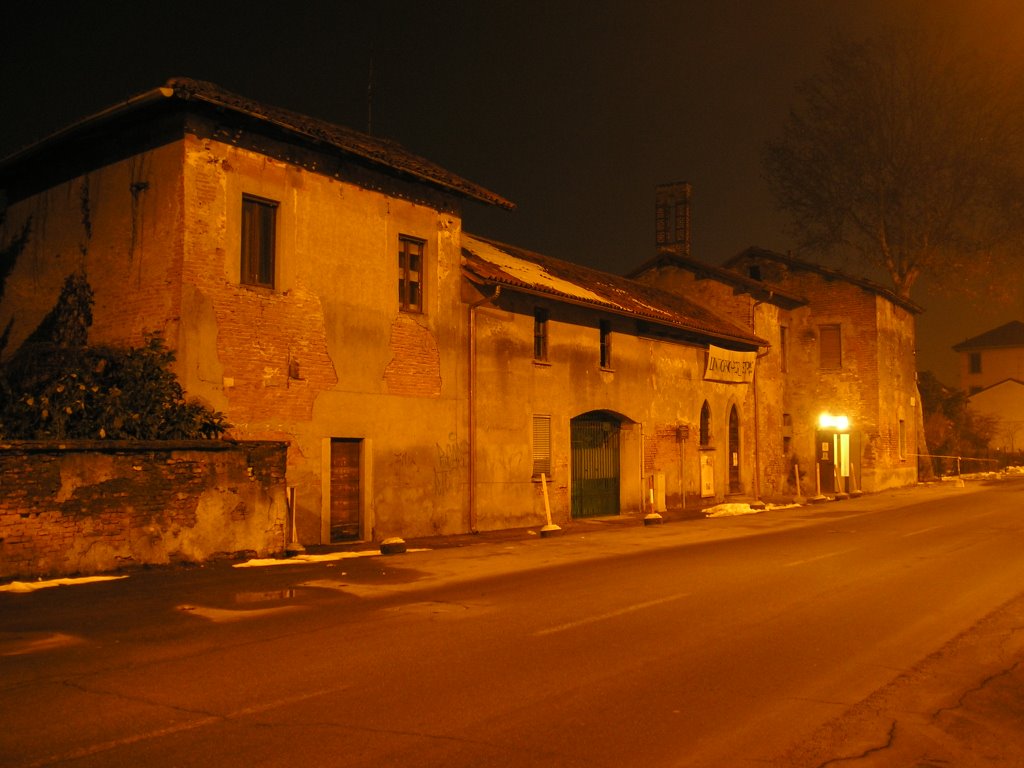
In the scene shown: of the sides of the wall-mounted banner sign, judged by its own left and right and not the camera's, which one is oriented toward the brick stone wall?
right

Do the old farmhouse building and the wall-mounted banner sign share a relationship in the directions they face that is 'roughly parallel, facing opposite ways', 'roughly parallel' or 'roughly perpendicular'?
roughly parallel

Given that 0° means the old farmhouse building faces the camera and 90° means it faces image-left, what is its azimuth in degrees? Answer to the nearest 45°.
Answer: approximately 315°

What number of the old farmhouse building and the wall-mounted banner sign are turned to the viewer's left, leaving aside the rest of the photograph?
0

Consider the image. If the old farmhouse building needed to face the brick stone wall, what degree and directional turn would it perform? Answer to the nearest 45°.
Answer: approximately 90° to its right

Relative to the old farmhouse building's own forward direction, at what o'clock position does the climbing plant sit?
The climbing plant is roughly at 3 o'clock from the old farmhouse building.

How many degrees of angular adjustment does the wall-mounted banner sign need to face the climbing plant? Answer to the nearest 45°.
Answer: approximately 90° to its right

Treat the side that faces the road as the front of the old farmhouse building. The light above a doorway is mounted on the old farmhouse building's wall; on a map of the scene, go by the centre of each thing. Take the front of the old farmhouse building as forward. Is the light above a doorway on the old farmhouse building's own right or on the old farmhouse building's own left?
on the old farmhouse building's own left

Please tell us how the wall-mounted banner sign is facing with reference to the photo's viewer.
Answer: facing the viewer and to the right of the viewer
